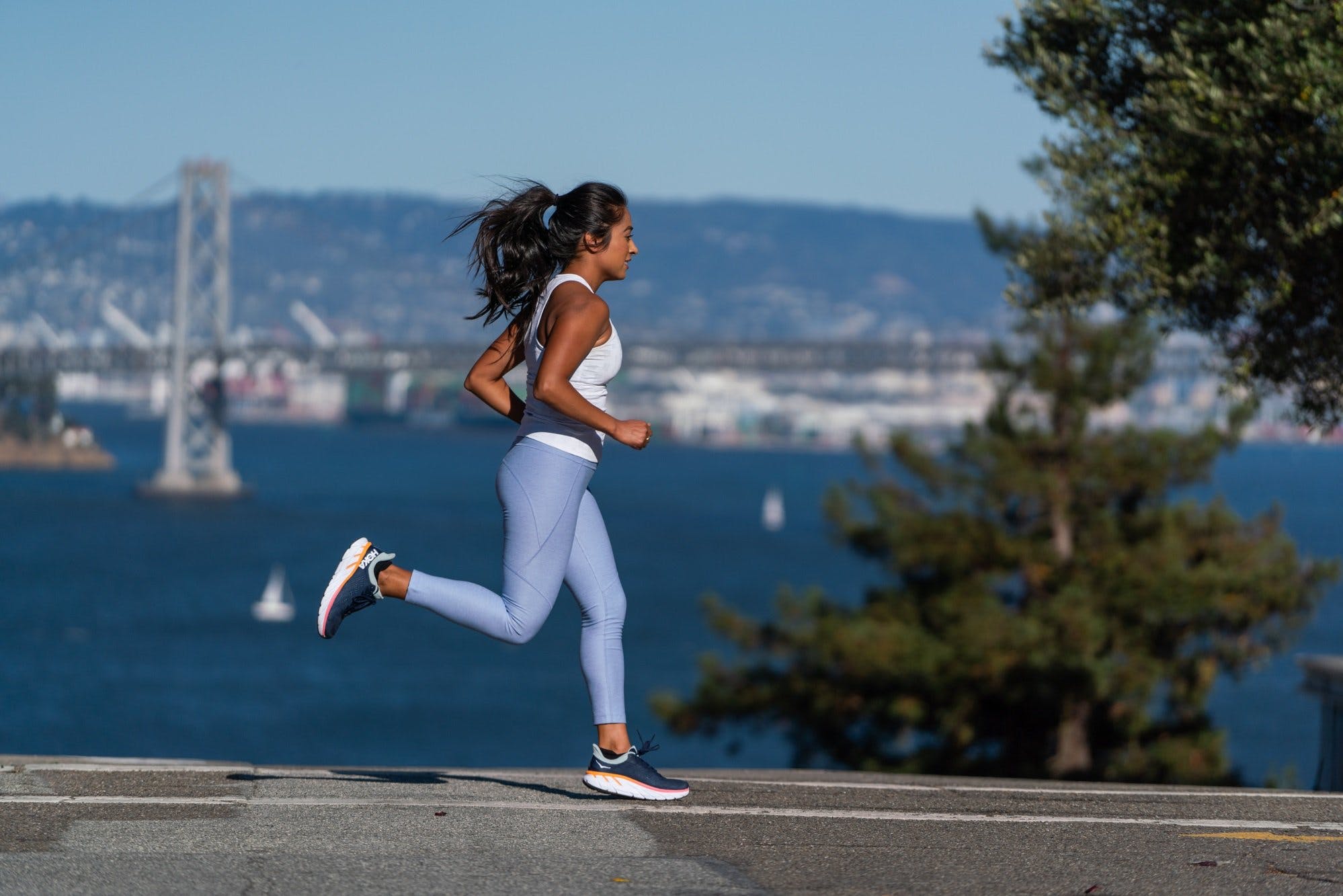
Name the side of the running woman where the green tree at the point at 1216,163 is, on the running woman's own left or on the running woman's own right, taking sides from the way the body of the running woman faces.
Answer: on the running woman's own left

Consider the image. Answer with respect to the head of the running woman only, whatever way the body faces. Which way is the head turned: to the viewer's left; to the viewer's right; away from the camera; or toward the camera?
to the viewer's right

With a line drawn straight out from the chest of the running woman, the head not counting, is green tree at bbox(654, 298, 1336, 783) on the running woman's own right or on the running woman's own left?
on the running woman's own left

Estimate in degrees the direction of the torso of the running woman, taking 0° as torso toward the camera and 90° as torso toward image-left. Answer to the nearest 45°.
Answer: approximately 270°
